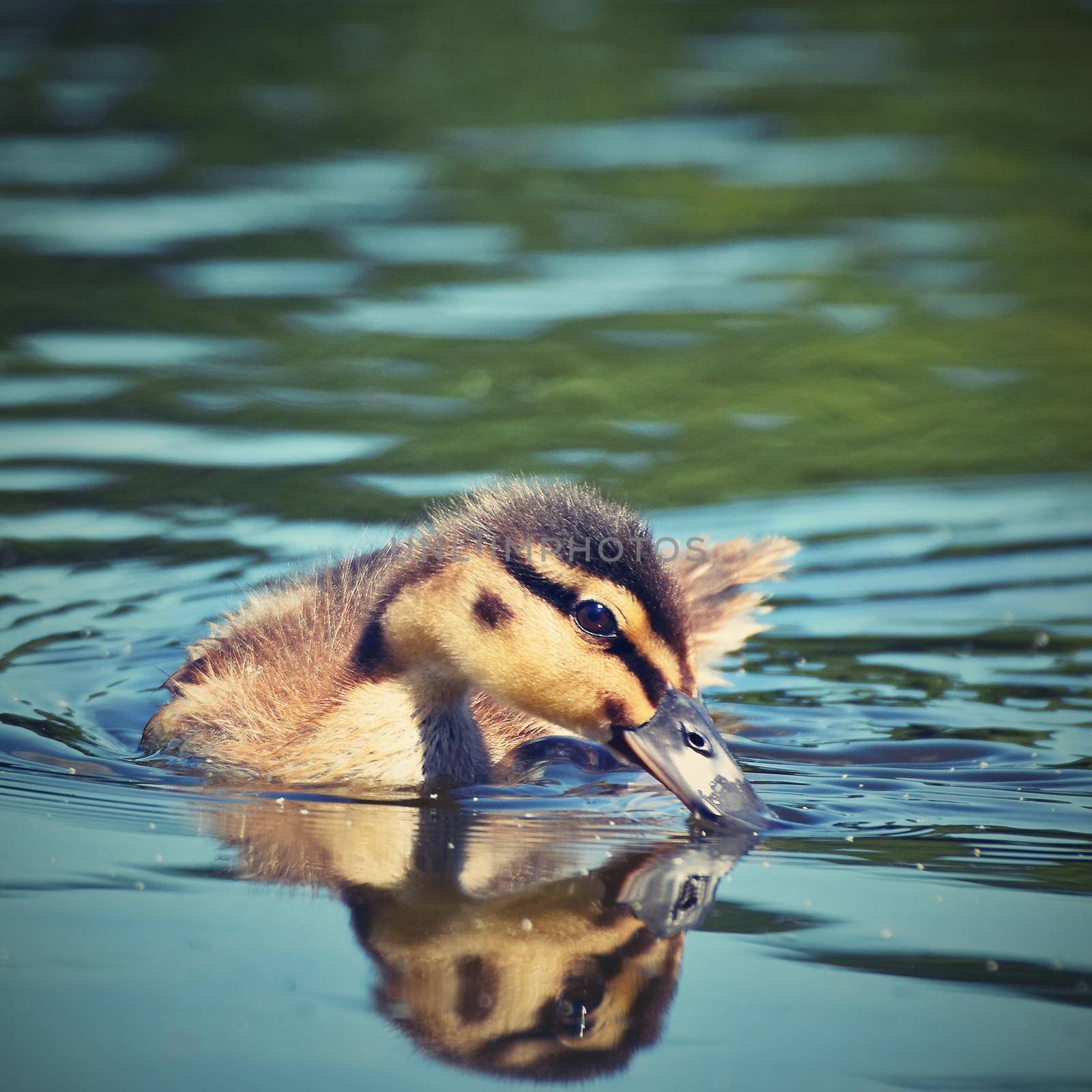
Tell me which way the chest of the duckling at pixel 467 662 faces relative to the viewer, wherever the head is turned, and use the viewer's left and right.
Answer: facing the viewer and to the right of the viewer
